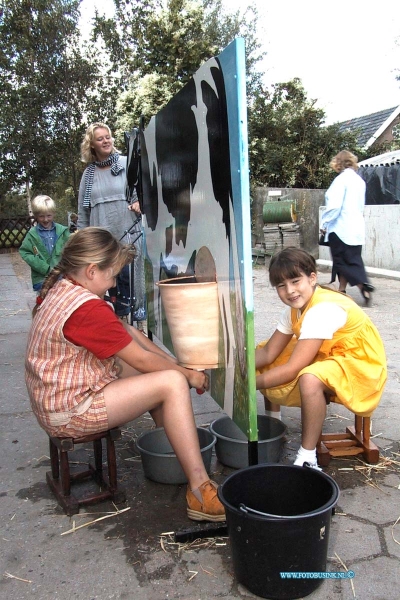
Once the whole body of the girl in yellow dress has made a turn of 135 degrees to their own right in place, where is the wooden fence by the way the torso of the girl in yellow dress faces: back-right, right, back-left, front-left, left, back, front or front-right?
front-left

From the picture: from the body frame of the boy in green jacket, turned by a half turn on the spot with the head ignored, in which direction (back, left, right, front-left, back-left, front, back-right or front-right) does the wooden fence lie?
front

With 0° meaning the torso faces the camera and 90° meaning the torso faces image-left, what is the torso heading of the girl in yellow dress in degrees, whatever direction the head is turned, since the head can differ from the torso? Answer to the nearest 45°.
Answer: approximately 45°

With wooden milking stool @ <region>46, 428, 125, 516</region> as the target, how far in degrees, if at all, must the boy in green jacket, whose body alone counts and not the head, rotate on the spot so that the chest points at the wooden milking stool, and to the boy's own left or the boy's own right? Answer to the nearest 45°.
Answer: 0° — they already face it

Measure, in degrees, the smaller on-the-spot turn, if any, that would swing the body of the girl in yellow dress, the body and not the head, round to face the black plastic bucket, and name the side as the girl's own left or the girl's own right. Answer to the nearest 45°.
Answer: approximately 45° to the girl's own left

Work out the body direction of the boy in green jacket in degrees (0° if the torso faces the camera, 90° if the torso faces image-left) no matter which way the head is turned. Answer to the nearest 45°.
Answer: approximately 0°

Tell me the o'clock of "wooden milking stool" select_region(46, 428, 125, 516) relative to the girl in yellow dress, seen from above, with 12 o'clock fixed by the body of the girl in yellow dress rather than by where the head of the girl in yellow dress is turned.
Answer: The wooden milking stool is roughly at 1 o'clock from the girl in yellow dress.

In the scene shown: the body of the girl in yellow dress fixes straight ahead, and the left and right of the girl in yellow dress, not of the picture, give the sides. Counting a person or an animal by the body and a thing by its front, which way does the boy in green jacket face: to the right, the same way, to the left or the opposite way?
to the left

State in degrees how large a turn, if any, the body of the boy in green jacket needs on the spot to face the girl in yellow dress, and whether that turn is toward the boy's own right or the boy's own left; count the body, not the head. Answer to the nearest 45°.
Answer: approximately 45° to the boy's own left

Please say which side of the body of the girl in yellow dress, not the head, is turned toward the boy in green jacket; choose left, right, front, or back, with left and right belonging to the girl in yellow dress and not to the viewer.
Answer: right
